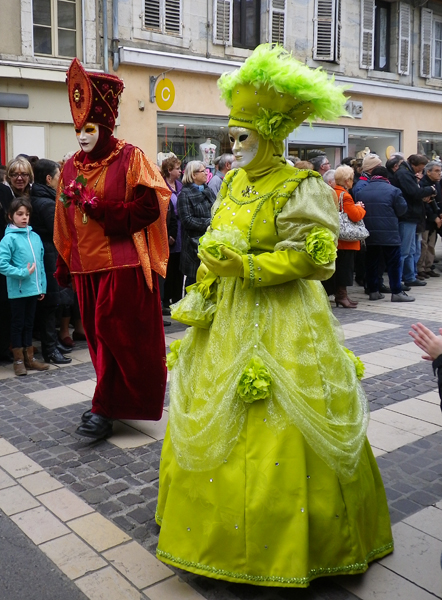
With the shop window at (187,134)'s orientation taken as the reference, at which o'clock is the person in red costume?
The person in red costume is roughly at 12 o'clock from the shop window.

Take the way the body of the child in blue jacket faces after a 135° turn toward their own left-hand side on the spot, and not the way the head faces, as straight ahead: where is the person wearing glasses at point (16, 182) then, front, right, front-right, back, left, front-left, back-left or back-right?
front

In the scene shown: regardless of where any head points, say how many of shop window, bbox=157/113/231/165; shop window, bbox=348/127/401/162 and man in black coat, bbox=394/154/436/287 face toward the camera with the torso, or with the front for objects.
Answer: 2

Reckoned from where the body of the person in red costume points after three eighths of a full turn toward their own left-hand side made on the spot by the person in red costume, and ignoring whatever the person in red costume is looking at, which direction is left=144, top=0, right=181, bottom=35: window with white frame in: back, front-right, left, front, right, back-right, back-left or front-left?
left

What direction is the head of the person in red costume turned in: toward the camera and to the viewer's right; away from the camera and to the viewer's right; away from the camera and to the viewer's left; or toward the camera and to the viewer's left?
toward the camera and to the viewer's left

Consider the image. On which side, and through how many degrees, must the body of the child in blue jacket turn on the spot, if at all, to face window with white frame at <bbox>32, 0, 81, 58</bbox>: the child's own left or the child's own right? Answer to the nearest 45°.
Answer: approximately 135° to the child's own left

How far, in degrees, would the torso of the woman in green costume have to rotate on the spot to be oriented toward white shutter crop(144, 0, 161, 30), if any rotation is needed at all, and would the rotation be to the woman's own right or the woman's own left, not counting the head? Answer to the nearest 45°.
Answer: approximately 135° to the woman's own right

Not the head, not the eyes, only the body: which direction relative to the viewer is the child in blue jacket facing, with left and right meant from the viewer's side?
facing the viewer and to the right of the viewer
